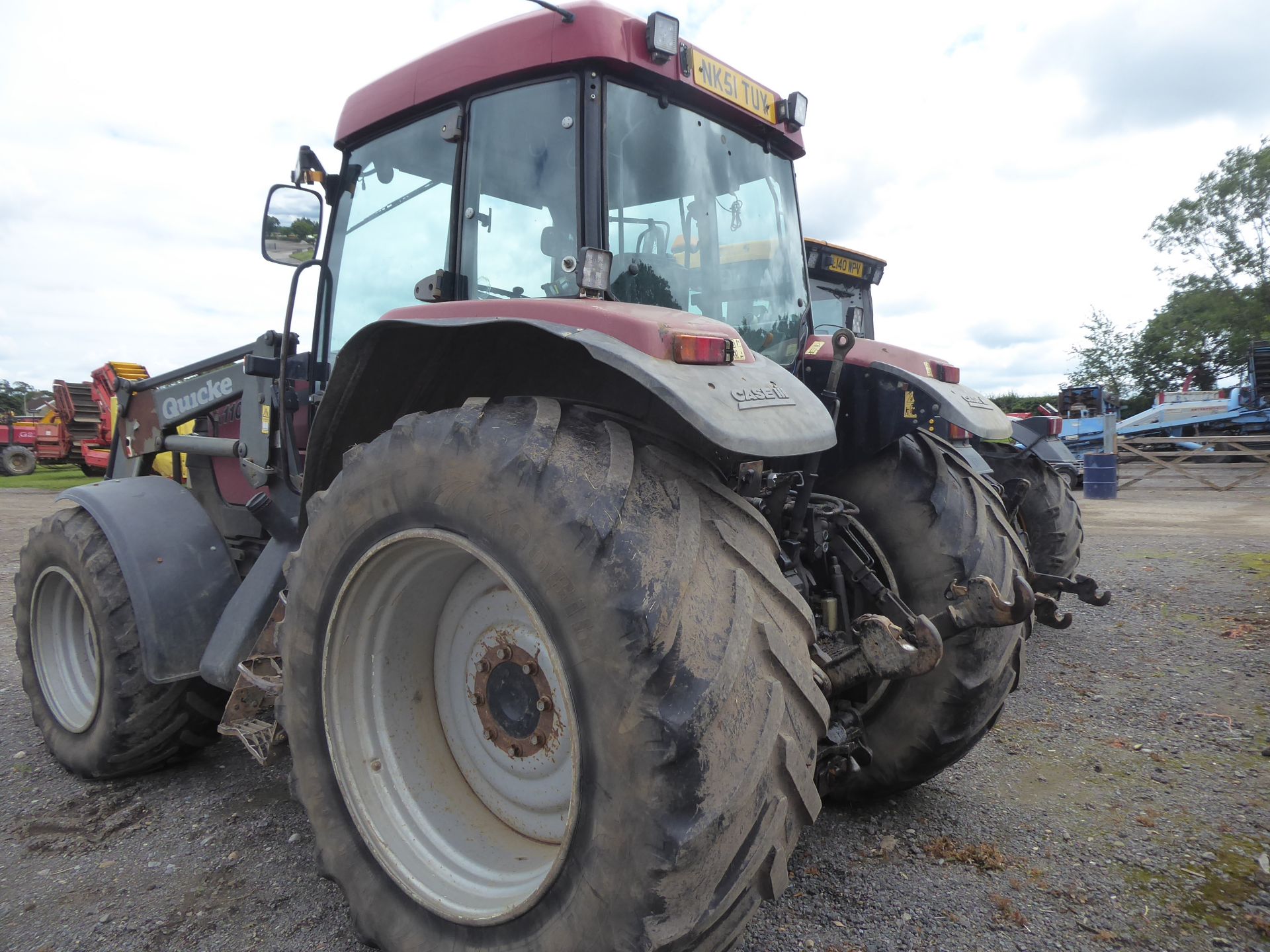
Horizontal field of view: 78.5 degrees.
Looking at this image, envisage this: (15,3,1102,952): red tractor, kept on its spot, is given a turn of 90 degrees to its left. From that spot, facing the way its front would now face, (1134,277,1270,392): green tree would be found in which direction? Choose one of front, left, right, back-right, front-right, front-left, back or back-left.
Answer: back

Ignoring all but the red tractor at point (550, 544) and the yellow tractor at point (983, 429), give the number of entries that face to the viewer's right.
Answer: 0

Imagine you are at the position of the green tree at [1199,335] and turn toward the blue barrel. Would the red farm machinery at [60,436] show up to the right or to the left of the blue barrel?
right

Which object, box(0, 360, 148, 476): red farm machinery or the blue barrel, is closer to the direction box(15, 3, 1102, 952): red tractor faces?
the red farm machinery

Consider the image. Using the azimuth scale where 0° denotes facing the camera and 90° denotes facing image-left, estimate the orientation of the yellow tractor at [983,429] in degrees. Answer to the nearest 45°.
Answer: approximately 135°

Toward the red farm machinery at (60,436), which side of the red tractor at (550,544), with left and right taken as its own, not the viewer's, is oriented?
front

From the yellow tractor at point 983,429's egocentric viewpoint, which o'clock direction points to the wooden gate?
The wooden gate is roughly at 2 o'clock from the yellow tractor.

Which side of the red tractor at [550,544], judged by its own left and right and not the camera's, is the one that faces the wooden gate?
right

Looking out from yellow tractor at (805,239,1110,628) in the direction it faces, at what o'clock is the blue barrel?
The blue barrel is roughly at 2 o'clock from the yellow tractor.

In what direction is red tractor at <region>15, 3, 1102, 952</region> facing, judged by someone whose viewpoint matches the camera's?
facing away from the viewer and to the left of the viewer

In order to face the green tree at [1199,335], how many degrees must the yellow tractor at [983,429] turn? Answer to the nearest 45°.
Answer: approximately 45° to its right
